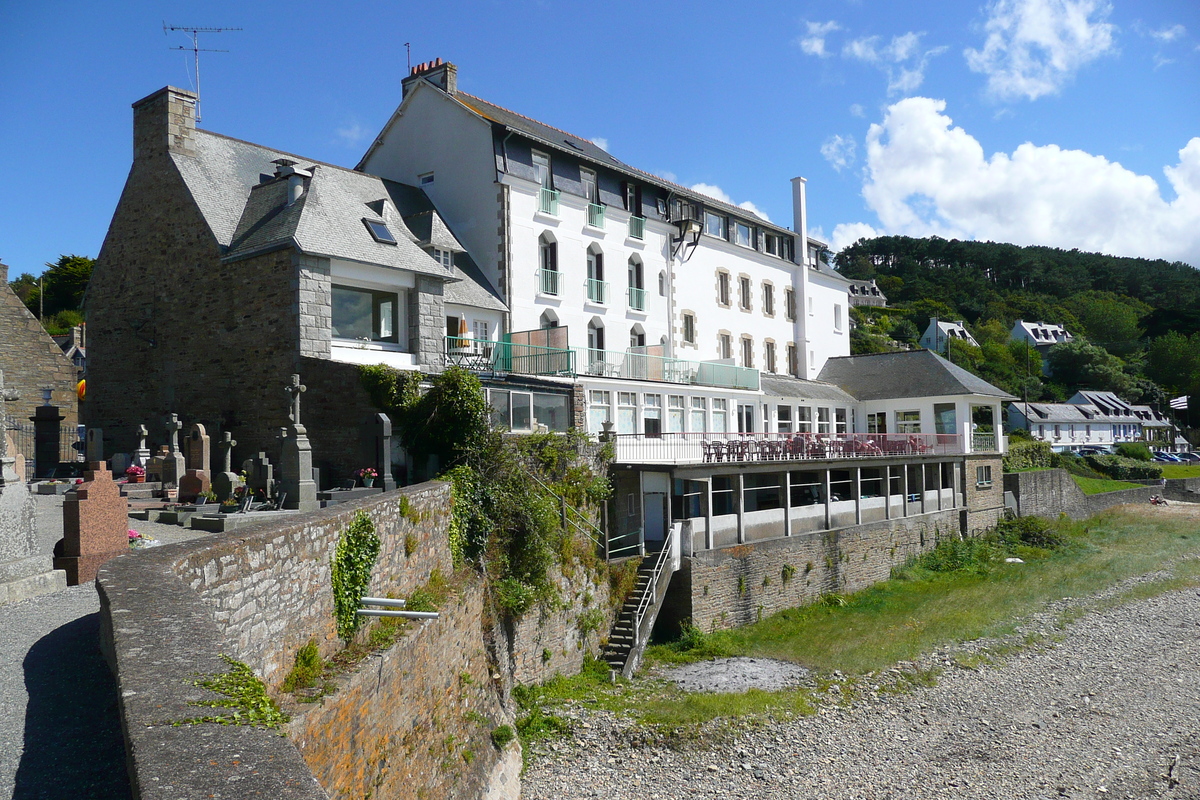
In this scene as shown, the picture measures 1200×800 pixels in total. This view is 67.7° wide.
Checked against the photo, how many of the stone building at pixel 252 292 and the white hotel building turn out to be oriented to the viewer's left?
0

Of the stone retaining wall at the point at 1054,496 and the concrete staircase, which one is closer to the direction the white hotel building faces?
the concrete staircase

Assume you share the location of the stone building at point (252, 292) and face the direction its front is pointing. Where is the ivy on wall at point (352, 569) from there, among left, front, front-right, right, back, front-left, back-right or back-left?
front-right

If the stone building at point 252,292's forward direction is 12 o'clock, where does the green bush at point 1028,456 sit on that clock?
The green bush is roughly at 10 o'clock from the stone building.

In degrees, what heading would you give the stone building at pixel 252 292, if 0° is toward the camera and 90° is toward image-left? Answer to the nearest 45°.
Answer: approximately 315°

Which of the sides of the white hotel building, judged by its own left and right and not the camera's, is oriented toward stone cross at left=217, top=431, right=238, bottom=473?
right

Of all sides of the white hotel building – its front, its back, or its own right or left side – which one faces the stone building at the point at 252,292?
right

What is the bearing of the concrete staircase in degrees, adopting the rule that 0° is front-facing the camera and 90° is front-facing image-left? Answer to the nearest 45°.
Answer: approximately 45°

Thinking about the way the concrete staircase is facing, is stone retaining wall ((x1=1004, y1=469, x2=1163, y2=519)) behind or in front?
behind

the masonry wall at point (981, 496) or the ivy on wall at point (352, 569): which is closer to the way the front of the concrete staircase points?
the ivy on wall
